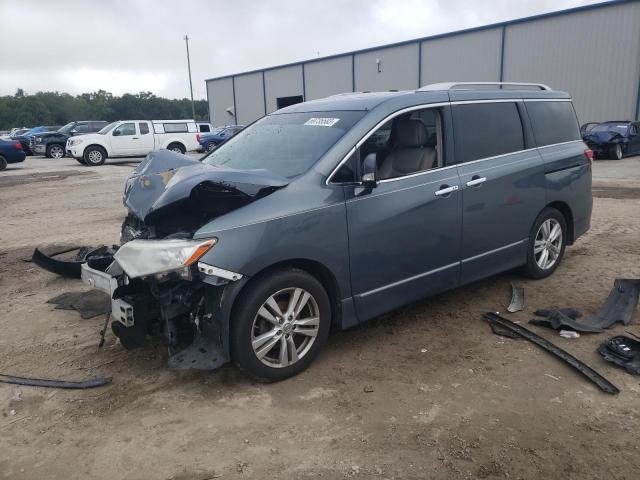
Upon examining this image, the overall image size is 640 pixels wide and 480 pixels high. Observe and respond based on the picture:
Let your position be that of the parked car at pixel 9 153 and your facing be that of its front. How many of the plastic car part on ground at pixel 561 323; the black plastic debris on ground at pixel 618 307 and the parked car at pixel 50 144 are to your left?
2

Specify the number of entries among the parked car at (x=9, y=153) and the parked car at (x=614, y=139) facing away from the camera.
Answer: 0

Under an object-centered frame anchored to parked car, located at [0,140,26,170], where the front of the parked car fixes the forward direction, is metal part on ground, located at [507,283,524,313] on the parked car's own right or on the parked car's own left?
on the parked car's own left

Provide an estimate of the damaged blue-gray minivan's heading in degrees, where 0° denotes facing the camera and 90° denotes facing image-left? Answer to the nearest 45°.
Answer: approximately 45°

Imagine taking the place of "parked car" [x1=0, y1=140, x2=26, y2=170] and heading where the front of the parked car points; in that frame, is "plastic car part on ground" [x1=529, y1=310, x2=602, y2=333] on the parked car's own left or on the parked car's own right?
on the parked car's own left

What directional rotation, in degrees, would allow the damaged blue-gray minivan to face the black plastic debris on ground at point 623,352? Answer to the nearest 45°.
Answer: approximately 135° to its left

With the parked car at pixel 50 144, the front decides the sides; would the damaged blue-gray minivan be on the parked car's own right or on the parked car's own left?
on the parked car's own left

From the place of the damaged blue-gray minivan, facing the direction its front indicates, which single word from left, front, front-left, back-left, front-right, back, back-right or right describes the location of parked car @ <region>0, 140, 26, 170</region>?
right

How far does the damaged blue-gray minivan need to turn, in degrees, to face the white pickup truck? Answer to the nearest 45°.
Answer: approximately 90° to its right

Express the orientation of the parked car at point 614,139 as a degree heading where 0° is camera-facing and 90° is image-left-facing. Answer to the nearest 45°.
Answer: approximately 45°

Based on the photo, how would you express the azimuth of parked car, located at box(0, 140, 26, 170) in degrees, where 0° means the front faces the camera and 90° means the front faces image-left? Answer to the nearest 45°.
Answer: approximately 90°

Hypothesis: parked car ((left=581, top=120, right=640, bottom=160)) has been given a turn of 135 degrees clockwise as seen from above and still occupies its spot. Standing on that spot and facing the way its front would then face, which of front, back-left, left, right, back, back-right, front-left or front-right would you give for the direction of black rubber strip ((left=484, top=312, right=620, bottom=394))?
back
